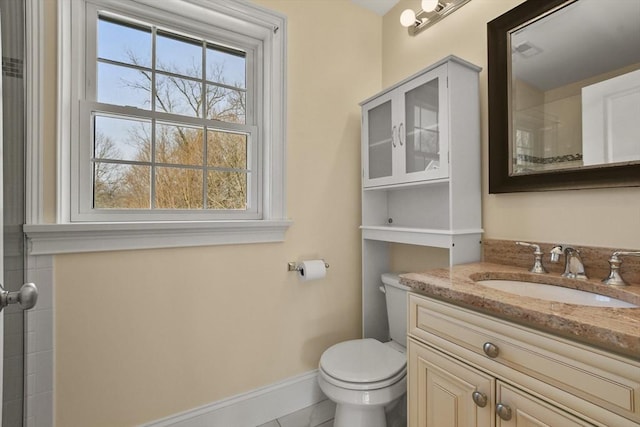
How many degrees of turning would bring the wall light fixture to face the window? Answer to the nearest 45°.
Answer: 0° — it already faces it

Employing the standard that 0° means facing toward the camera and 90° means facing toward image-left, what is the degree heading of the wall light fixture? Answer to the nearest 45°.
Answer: approximately 45°

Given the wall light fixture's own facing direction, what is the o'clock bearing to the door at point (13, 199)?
The door is roughly at 12 o'clock from the wall light fixture.

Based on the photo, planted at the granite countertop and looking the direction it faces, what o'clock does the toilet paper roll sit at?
The toilet paper roll is roughly at 2 o'clock from the granite countertop.
